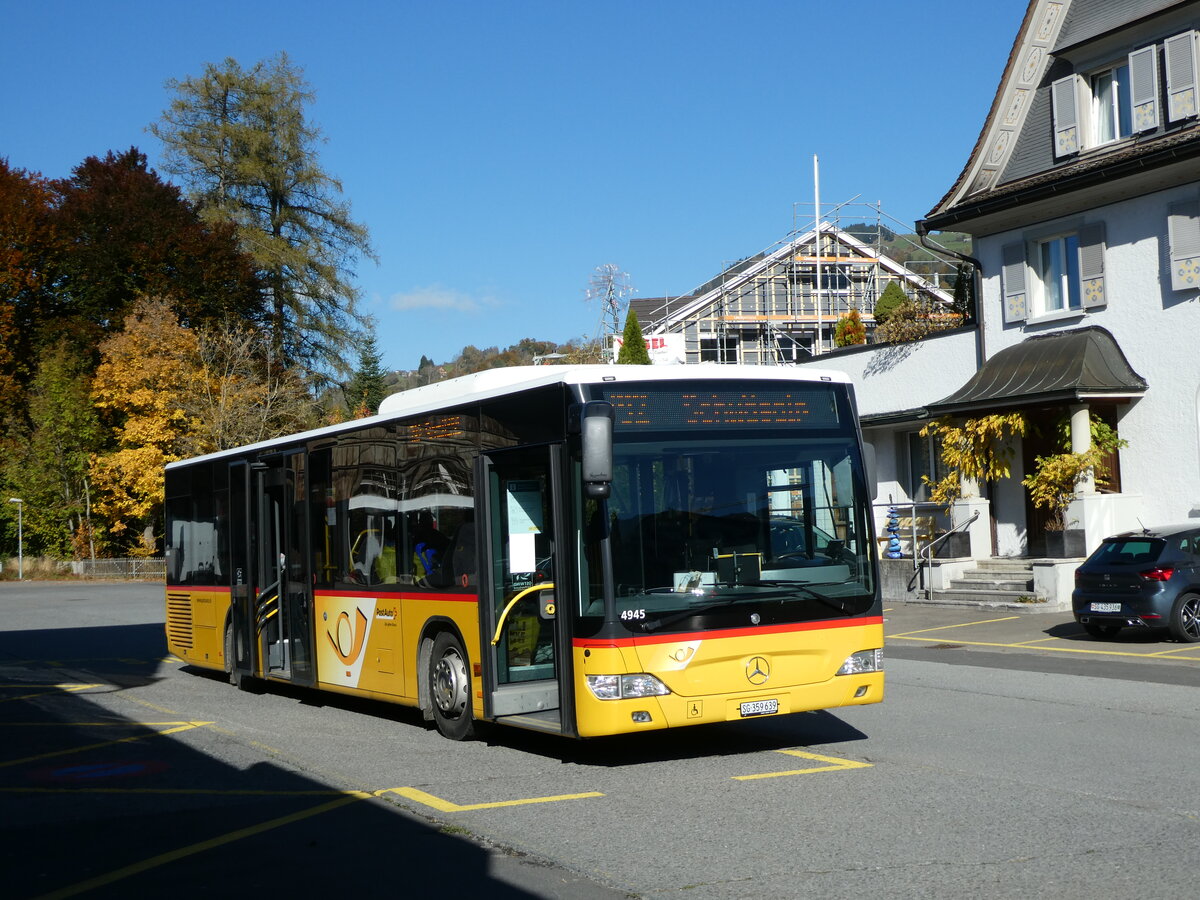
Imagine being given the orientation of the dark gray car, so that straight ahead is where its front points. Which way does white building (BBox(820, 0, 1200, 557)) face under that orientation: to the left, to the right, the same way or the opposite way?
the opposite way

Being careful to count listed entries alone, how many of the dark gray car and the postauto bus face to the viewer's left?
0

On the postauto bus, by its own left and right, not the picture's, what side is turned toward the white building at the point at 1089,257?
left

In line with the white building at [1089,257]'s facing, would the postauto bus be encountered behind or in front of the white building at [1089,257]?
in front

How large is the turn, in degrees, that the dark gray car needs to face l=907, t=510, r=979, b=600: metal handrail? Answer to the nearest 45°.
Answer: approximately 90° to its left

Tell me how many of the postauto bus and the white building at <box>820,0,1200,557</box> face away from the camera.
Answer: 0

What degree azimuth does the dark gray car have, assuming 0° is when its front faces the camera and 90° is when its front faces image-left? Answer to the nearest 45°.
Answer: approximately 225°

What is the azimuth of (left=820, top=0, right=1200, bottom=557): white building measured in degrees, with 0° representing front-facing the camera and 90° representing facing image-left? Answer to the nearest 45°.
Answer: approximately 45°

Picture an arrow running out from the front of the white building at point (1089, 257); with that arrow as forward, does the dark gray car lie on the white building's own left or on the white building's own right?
on the white building's own left

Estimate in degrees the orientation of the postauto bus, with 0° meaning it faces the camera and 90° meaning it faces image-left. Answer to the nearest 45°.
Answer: approximately 315°

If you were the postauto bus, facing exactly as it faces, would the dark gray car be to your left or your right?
on your left
